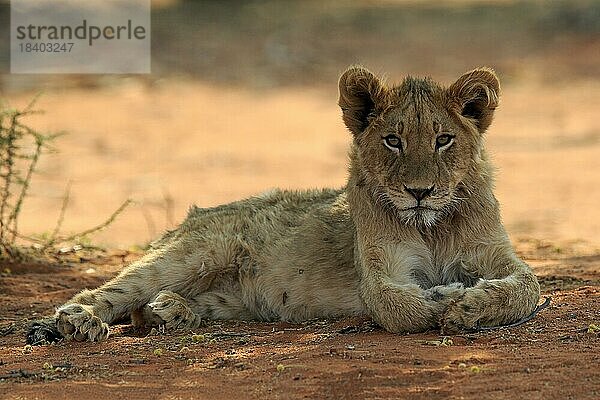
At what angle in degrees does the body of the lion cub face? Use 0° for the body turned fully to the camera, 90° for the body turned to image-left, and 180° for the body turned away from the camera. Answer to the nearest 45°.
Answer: approximately 315°
